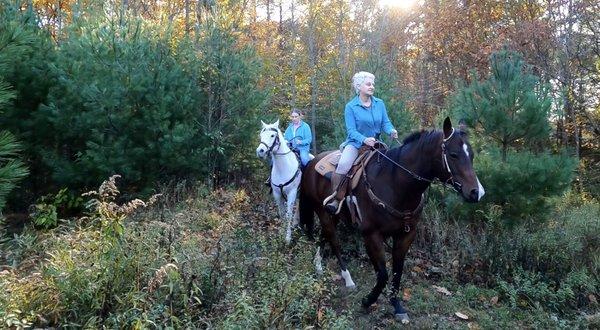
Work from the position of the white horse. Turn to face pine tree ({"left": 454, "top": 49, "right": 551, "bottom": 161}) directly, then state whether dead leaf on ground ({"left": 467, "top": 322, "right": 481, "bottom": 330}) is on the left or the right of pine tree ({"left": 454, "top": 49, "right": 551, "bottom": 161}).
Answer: right

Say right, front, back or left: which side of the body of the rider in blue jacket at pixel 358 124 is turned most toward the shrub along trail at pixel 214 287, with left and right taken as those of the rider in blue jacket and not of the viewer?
right

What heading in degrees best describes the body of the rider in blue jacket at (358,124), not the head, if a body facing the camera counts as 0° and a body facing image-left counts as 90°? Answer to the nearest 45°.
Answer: approximately 315°

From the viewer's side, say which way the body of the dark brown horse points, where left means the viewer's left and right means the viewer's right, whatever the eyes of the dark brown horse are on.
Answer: facing the viewer and to the right of the viewer

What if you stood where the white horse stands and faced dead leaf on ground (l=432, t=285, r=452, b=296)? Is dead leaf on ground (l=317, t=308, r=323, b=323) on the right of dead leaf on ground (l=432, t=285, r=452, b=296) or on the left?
right

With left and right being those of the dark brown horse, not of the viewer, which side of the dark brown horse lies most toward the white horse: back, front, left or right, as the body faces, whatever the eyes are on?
back

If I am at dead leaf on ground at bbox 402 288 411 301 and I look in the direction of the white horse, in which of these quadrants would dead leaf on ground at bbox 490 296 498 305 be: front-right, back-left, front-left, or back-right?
back-right

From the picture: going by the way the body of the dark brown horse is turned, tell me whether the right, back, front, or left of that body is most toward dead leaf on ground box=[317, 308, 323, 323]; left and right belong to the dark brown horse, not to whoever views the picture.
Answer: right

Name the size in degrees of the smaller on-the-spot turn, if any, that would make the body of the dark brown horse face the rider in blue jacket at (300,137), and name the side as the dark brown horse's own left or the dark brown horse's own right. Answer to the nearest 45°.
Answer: approximately 180°
